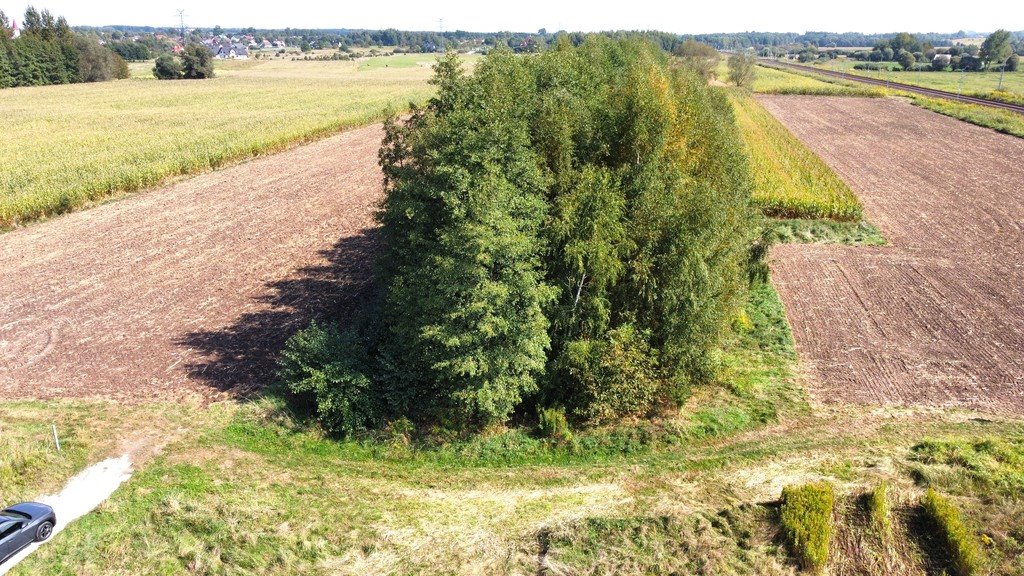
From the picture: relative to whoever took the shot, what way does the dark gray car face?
facing away from the viewer and to the right of the viewer

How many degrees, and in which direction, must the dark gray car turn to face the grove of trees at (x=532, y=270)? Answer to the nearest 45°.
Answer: approximately 45° to its right

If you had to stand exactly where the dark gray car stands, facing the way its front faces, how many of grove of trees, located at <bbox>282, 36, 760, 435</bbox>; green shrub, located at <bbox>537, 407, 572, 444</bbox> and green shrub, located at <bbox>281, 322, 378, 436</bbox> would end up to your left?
0

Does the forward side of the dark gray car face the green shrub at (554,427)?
no

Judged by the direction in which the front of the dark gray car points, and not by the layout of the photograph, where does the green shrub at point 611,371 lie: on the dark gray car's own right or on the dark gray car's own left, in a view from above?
on the dark gray car's own right

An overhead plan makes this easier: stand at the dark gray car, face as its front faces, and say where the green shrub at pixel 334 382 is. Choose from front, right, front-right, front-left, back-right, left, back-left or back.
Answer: front-right
